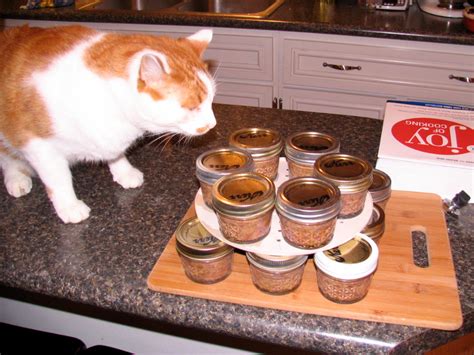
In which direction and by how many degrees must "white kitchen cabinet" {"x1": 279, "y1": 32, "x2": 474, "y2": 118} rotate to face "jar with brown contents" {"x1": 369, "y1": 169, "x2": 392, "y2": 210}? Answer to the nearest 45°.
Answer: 0° — it already faces it

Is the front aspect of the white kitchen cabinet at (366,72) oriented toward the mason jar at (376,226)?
yes

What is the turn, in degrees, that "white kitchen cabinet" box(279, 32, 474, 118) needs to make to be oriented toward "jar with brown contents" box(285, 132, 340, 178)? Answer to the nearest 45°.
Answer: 0° — it already faces it

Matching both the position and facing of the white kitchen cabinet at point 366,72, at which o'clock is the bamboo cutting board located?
The bamboo cutting board is roughly at 12 o'clock from the white kitchen cabinet.

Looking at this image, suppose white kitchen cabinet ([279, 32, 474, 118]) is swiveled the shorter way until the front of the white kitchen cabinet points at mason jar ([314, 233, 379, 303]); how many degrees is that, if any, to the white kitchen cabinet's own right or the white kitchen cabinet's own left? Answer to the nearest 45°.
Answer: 0° — it already faces it

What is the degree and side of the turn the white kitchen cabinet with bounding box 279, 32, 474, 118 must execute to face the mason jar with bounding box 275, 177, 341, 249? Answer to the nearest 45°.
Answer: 0° — it already faces it

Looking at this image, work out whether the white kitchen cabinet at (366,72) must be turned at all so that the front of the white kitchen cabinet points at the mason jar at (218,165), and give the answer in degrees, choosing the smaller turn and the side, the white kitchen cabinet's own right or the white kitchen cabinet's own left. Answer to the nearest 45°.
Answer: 0° — it already faces it

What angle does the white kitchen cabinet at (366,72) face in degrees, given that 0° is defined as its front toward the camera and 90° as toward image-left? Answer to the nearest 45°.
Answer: approximately 0°
